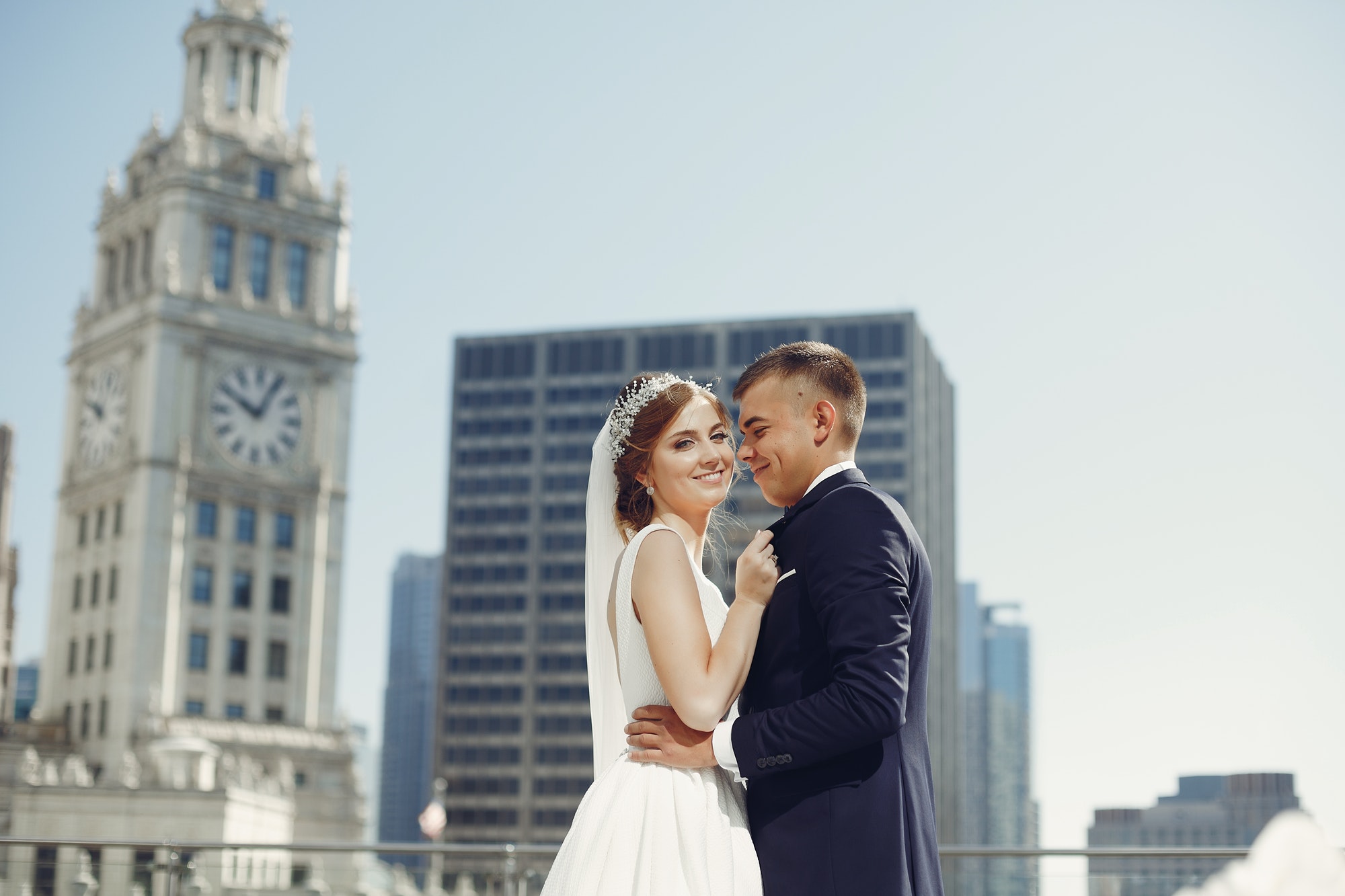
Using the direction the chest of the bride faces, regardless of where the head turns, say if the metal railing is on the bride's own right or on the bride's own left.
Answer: on the bride's own left

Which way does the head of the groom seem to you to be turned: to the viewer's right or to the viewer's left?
to the viewer's left

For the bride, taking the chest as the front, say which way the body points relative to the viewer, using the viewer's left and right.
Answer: facing to the right of the viewer

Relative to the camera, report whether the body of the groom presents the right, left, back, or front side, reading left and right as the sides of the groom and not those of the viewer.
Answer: left

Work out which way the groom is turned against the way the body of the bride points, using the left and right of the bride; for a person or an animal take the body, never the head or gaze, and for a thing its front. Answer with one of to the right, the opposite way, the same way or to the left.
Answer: the opposite way

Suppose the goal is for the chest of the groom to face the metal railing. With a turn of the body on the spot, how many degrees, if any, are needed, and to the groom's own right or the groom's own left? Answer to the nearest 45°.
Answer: approximately 90° to the groom's own right

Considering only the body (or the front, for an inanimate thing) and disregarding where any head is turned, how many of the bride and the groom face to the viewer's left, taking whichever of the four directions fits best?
1
